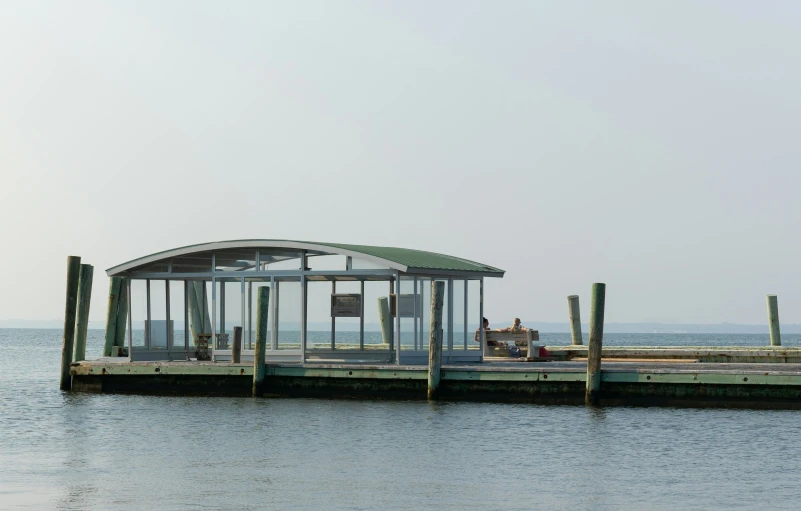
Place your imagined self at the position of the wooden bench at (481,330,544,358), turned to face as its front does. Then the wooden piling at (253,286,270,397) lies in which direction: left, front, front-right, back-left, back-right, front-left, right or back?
back-left

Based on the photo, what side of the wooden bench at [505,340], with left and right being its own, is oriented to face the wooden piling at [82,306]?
left

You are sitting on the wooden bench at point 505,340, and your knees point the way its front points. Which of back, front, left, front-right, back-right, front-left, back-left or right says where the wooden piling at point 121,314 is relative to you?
left

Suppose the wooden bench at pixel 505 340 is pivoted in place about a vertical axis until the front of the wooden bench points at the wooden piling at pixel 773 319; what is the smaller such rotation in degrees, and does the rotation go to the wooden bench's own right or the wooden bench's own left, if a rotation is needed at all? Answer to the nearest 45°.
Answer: approximately 45° to the wooden bench's own right

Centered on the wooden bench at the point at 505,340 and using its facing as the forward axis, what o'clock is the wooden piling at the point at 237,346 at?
The wooden piling is roughly at 8 o'clock from the wooden bench.

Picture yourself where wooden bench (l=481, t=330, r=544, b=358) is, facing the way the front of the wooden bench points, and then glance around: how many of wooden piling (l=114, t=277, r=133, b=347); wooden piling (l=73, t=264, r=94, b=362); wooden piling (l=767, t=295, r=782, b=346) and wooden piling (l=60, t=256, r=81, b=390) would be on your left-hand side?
3

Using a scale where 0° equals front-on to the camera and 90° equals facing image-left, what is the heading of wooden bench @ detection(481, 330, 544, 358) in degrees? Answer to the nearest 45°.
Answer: approximately 180°
